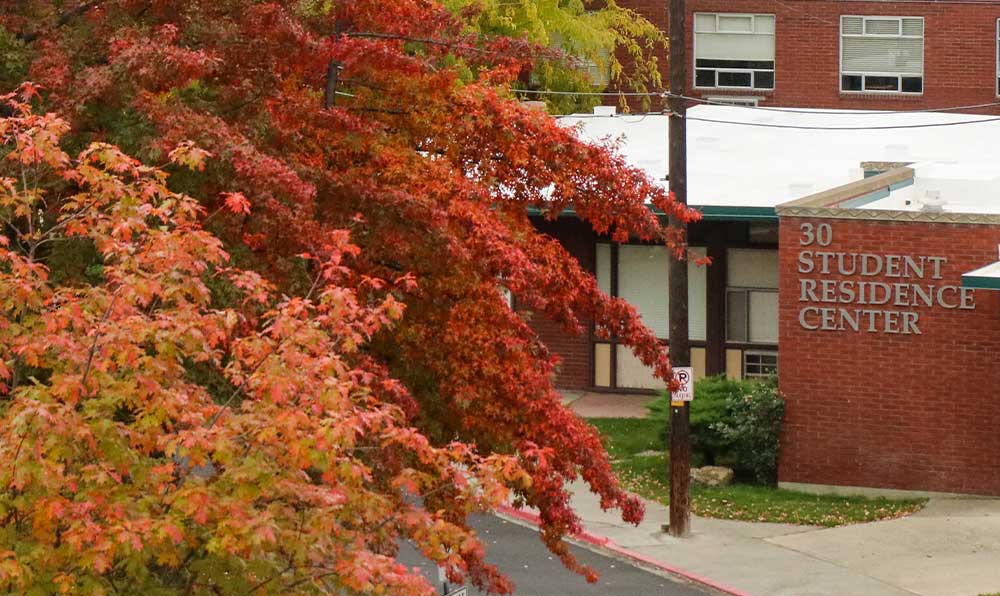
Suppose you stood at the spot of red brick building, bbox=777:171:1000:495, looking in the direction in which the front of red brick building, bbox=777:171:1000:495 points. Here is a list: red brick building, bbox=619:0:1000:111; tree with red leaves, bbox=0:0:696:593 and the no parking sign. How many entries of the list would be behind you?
1

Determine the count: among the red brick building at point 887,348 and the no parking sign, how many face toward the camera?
2

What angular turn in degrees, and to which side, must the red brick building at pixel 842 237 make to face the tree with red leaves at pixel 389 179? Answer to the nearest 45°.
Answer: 0° — it already faces it

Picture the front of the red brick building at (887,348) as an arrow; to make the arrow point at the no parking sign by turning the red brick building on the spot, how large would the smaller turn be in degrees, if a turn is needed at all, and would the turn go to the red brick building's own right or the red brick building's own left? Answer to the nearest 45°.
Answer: approximately 45° to the red brick building's own right

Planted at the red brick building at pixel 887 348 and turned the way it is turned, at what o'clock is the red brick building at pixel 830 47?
the red brick building at pixel 830 47 is roughly at 6 o'clock from the red brick building at pixel 887 348.

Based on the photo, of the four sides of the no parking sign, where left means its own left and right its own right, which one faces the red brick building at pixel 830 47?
back

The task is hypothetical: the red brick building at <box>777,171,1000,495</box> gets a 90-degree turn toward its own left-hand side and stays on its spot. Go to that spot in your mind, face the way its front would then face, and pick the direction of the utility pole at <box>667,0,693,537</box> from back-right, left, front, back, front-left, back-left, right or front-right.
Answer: back-right

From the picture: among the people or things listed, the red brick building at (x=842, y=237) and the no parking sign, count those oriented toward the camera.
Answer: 2

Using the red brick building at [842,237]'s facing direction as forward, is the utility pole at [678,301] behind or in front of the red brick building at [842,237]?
in front

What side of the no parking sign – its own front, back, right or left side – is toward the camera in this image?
front

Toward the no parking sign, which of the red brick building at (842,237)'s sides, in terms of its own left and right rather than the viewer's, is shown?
front

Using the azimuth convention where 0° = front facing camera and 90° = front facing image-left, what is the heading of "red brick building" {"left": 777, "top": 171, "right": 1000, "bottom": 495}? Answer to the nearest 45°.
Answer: approximately 0°

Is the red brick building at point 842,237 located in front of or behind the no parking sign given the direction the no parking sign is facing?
behind

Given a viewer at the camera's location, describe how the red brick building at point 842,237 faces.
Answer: facing the viewer
